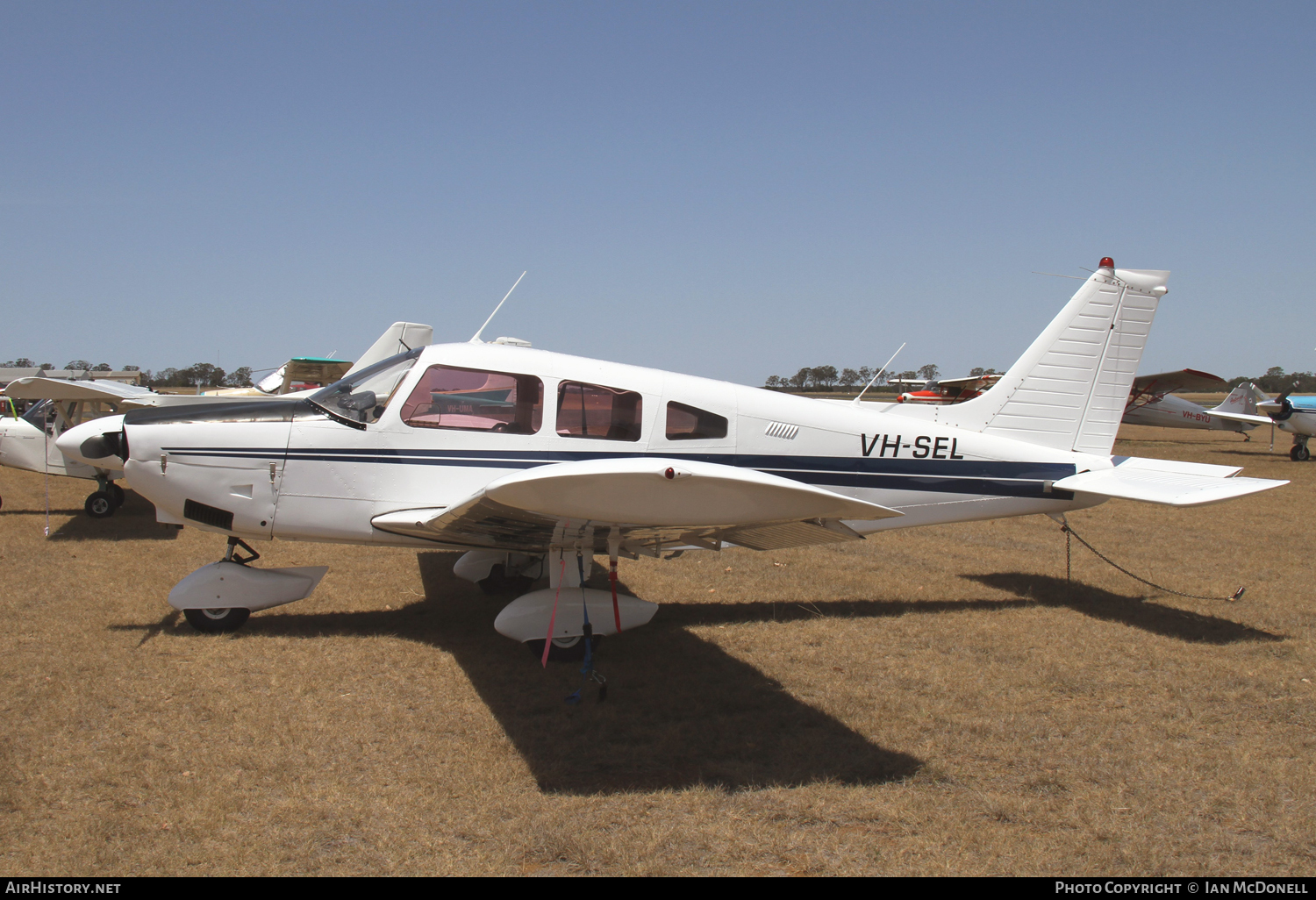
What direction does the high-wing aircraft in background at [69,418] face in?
to the viewer's left

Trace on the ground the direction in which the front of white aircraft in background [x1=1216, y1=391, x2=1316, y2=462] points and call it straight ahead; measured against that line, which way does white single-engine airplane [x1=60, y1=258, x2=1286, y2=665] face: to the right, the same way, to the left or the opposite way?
the same way

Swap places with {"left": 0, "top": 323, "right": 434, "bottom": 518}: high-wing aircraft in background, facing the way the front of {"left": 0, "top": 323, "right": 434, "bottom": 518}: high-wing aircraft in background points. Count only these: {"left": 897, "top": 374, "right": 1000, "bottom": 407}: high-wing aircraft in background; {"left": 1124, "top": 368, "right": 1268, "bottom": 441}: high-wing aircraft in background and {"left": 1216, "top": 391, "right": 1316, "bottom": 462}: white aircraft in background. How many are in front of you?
0

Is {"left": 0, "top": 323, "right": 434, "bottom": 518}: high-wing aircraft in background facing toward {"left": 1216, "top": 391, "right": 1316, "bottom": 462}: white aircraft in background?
no

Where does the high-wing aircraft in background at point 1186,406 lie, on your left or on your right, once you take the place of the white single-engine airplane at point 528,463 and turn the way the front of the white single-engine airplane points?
on your right

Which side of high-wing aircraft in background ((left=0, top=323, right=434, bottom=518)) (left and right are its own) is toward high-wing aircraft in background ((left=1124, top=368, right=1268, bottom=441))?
back

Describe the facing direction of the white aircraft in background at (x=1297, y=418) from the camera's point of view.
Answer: facing the viewer and to the left of the viewer

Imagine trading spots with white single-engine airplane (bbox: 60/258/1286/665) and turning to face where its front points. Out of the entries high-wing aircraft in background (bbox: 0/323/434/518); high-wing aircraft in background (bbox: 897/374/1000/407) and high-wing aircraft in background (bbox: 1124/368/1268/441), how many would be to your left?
0

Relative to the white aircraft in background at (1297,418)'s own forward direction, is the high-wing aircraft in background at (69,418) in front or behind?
in front

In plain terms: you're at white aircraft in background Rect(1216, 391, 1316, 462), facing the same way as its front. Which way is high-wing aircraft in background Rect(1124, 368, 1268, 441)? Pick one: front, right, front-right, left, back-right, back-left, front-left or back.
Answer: right

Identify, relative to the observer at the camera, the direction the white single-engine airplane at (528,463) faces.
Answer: facing to the left of the viewer

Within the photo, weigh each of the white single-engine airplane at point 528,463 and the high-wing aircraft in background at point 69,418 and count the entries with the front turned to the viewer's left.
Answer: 2

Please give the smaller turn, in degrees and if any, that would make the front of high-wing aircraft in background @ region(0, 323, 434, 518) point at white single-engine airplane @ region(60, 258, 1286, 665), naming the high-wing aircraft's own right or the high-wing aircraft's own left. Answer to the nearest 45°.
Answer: approximately 135° to the high-wing aircraft's own left
